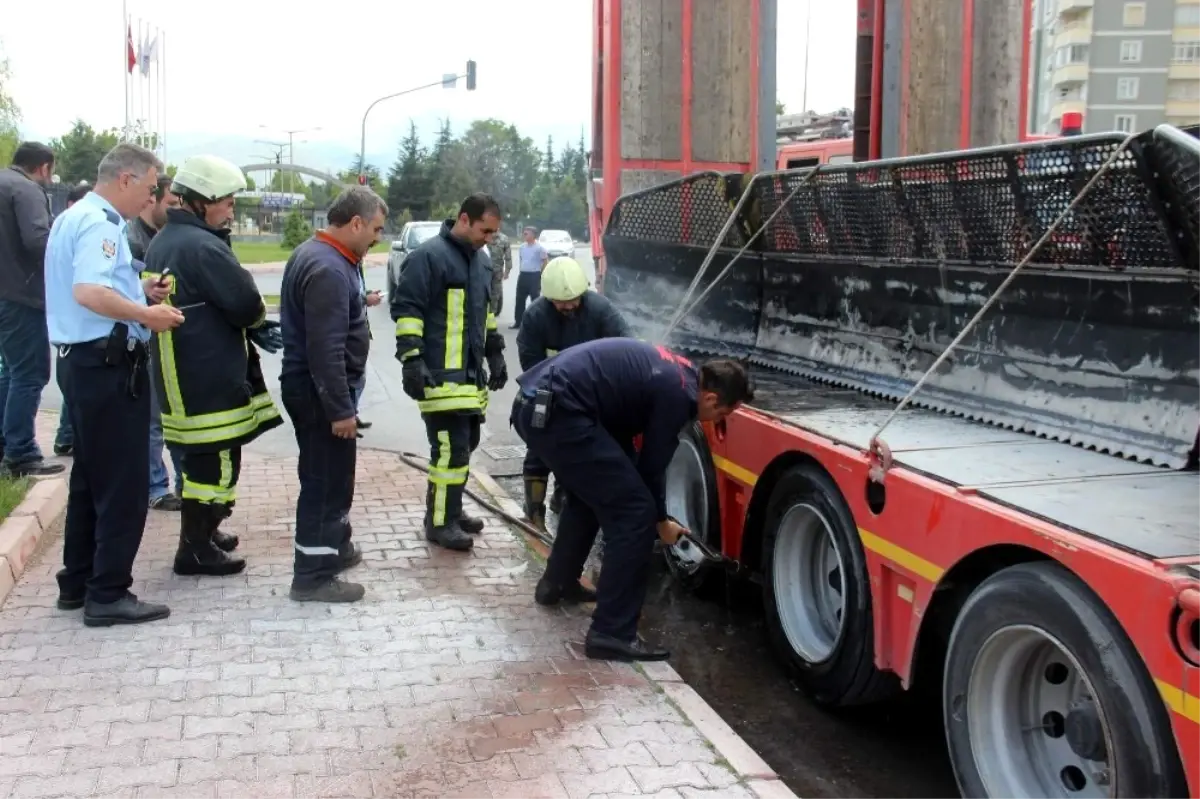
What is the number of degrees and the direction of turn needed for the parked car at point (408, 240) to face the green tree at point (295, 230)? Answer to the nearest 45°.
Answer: approximately 135° to its right

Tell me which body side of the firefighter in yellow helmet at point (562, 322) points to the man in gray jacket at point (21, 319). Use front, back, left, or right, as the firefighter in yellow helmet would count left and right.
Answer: right

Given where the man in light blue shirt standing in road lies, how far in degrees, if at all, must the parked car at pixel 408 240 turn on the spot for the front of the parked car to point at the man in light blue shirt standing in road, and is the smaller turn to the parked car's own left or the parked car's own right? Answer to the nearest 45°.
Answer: approximately 45° to the parked car's own left

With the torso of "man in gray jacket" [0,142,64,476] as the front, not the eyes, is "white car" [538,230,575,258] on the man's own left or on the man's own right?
on the man's own left

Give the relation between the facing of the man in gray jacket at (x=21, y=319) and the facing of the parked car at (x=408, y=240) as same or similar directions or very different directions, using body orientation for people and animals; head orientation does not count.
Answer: very different directions

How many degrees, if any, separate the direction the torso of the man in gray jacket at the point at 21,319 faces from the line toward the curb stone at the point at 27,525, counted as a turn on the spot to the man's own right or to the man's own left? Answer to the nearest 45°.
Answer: approximately 90° to the man's own right

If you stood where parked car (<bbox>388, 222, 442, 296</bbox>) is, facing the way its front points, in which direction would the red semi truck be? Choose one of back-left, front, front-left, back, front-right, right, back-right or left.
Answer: front-left

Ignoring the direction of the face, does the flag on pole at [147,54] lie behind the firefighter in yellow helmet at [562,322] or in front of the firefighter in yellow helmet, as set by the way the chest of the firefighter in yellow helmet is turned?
behind

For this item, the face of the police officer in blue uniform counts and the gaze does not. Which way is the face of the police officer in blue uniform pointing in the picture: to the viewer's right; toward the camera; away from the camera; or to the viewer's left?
to the viewer's right

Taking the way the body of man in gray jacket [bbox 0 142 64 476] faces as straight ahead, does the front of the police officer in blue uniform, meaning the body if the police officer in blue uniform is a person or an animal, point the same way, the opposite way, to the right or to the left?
the same way

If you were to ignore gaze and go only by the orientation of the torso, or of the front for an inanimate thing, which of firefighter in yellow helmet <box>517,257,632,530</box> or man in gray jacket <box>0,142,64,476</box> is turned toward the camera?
the firefighter in yellow helmet

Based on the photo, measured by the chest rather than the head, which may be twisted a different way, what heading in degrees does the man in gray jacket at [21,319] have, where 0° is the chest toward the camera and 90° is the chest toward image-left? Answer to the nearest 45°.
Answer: approximately 270°

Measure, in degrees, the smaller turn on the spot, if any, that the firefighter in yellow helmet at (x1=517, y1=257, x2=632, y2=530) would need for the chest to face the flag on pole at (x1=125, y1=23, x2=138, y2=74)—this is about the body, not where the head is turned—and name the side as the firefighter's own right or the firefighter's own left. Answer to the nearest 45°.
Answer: approximately 135° to the firefighter's own right

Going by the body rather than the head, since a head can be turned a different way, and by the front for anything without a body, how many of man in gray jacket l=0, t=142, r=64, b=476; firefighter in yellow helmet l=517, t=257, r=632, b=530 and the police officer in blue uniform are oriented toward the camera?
1

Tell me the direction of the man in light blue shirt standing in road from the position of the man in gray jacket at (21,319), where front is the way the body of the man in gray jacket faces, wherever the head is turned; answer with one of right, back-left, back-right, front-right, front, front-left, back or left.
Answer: front-left

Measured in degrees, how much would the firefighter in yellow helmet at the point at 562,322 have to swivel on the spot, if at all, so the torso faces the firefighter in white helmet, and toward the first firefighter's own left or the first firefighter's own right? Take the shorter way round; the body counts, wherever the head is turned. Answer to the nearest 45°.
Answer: approximately 45° to the first firefighter's own right

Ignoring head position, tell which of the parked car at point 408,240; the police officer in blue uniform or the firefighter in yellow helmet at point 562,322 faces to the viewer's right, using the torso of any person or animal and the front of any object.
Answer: the police officer in blue uniform

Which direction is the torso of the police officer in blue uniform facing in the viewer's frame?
to the viewer's right

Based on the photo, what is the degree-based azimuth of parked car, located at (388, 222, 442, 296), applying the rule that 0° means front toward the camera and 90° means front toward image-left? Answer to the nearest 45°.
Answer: approximately 45°
